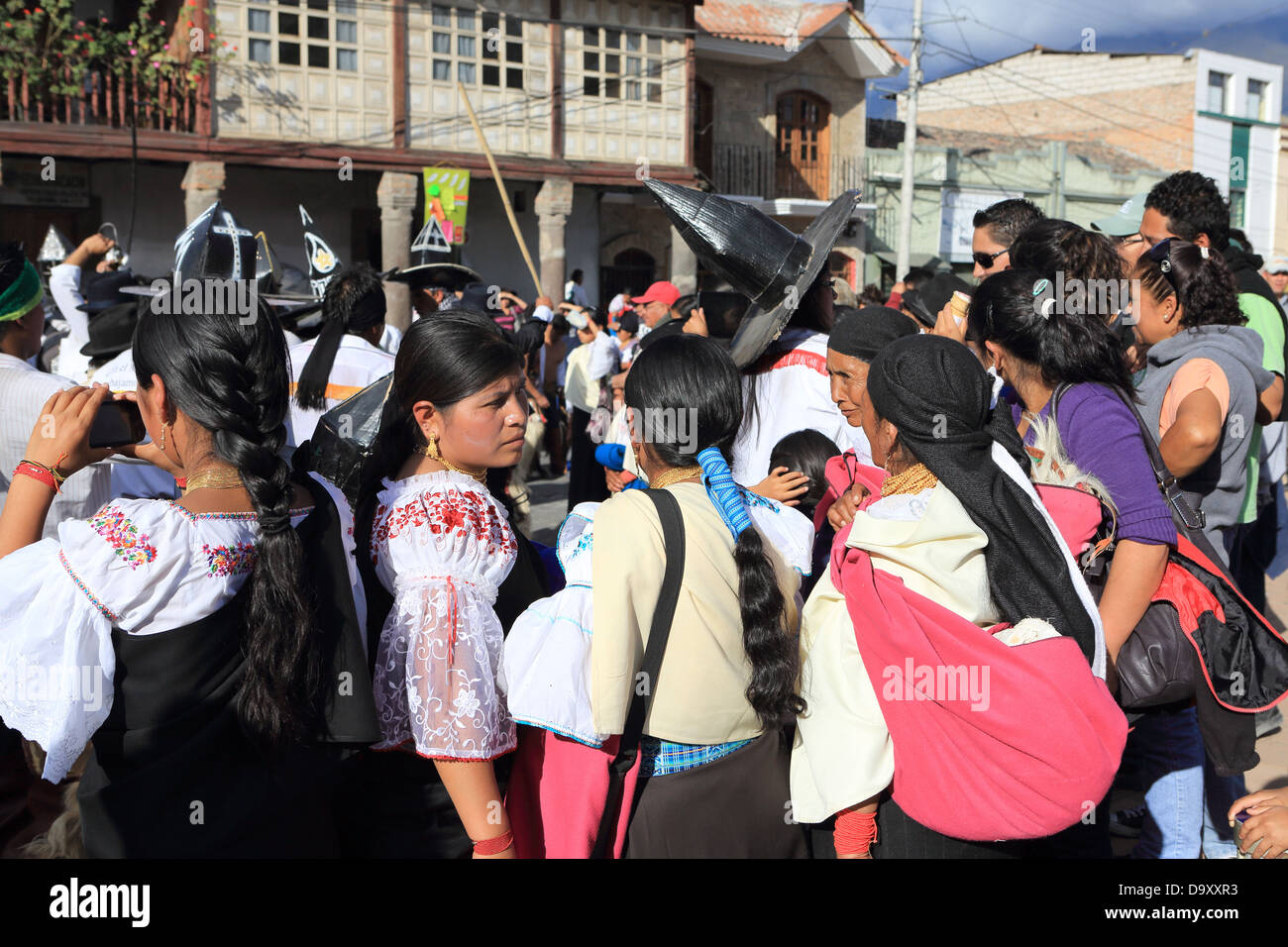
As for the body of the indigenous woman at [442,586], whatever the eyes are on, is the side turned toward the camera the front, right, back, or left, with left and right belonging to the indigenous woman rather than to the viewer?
right

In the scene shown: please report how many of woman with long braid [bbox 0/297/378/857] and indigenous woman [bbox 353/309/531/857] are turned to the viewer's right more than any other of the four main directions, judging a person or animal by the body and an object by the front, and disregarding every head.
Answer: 1

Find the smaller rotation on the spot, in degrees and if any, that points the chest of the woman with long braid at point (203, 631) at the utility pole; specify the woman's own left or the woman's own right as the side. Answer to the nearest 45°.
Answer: approximately 90° to the woman's own right

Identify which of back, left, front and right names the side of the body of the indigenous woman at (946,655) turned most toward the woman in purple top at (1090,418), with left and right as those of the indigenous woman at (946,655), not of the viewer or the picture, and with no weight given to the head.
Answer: right

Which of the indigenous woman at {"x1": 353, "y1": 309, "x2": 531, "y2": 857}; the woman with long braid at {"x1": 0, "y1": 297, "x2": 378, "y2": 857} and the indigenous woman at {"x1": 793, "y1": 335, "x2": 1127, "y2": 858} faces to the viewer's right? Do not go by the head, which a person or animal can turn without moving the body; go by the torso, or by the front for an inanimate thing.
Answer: the indigenous woman at {"x1": 353, "y1": 309, "x2": 531, "y2": 857}

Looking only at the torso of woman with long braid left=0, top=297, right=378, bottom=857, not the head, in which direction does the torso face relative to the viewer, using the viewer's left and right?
facing away from the viewer and to the left of the viewer

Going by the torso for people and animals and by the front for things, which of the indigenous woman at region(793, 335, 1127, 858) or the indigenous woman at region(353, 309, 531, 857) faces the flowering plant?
the indigenous woman at region(793, 335, 1127, 858)

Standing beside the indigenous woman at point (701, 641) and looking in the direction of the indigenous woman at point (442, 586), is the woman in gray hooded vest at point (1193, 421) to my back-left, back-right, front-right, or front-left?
back-right

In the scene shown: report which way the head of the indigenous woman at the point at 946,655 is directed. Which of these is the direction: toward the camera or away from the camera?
away from the camera

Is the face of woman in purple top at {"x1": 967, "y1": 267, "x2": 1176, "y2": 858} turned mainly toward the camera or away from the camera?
away from the camera

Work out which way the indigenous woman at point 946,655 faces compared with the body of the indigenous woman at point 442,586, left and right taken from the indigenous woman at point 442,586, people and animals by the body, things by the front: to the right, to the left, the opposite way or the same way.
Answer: to the left

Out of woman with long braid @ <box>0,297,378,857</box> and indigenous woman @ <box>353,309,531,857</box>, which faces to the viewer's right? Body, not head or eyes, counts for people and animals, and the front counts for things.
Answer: the indigenous woman

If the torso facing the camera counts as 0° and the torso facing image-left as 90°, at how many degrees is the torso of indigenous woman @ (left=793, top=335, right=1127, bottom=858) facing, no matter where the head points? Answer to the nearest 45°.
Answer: approximately 135°
